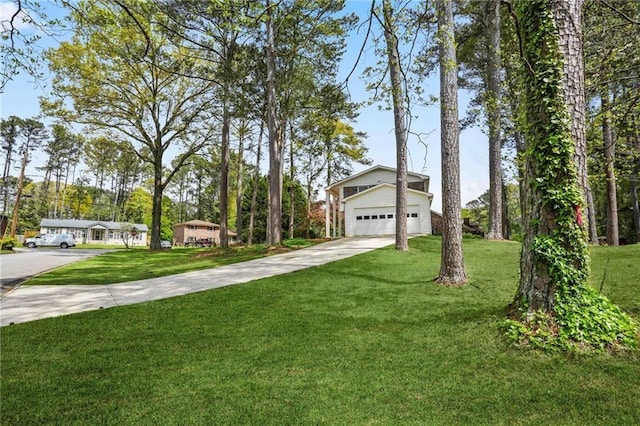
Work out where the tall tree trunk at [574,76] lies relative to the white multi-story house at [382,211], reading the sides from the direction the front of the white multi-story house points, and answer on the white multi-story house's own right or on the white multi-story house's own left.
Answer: on the white multi-story house's own left

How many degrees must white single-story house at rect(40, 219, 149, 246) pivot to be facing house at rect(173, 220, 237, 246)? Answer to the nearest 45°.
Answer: approximately 45° to its left

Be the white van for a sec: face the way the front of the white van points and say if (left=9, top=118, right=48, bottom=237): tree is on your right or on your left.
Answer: on your right

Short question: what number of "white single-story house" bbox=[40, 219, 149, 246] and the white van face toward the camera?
1

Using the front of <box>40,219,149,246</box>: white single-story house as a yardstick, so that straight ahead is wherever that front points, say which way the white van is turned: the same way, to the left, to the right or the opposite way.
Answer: to the right

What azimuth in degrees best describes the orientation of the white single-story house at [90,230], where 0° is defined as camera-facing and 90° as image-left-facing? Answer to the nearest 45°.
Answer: approximately 0°

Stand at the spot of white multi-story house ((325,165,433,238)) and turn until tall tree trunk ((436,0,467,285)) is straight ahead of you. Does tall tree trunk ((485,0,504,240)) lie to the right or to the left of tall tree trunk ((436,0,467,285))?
left

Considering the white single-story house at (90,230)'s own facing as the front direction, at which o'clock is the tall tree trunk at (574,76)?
The tall tree trunk is roughly at 12 o'clock from the white single-story house.

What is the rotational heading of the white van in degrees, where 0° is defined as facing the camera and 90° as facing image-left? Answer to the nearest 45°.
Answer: approximately 90°
